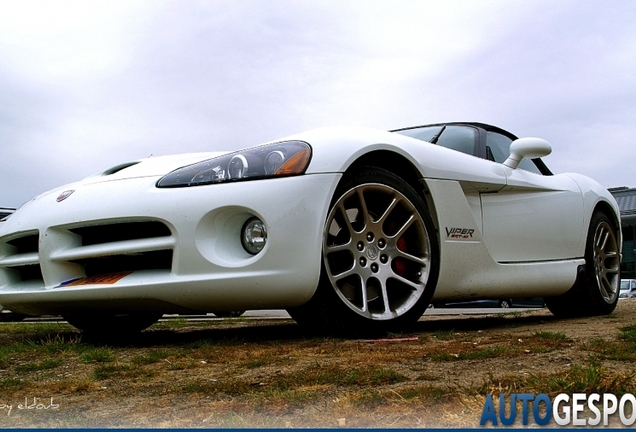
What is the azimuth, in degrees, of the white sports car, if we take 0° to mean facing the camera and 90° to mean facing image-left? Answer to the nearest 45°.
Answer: approximately 45°
